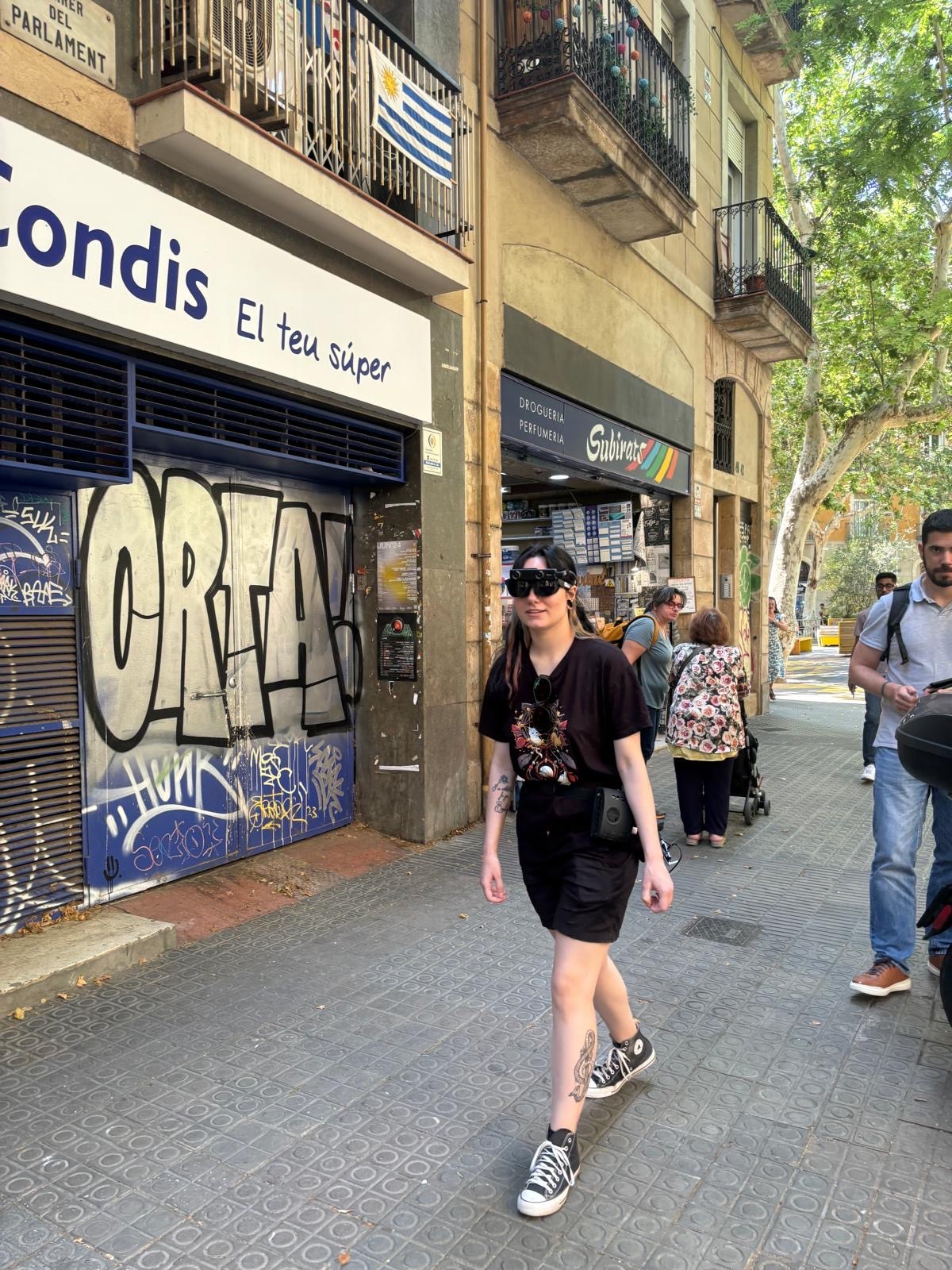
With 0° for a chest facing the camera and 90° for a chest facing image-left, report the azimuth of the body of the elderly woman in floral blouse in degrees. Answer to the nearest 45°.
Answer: approximately 180°

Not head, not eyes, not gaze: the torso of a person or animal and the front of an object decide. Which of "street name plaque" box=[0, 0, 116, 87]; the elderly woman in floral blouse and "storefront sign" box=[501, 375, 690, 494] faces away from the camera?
the elderly woman in floral blouse

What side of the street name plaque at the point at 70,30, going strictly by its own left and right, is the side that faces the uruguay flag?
left

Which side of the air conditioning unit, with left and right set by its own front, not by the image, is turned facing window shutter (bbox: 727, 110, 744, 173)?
left

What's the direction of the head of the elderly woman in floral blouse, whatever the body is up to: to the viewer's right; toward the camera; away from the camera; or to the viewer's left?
away from the camera
